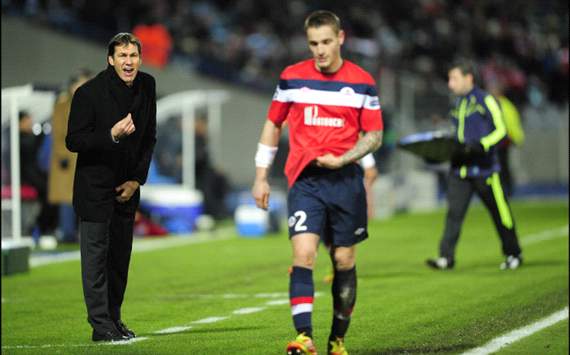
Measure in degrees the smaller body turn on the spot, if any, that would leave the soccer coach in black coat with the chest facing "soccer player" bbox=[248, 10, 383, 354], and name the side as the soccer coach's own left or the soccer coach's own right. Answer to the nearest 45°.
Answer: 0° — they already face them

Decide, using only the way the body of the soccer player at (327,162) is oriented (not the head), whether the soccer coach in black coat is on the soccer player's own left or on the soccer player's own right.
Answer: on the soccer player's own right

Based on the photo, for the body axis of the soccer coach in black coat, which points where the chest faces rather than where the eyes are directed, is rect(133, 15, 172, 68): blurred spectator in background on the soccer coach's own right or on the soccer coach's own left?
on the soccer coach's own left

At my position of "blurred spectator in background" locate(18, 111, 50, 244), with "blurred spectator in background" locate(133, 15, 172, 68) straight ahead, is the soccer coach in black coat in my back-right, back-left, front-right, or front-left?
back-right

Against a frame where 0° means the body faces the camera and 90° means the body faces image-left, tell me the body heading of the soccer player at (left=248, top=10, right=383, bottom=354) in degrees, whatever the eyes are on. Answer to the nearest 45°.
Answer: approximately 0°

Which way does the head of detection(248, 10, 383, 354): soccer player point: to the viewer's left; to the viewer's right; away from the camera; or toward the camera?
toward the camera

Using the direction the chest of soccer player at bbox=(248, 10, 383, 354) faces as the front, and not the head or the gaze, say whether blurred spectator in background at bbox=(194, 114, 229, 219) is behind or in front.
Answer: behind

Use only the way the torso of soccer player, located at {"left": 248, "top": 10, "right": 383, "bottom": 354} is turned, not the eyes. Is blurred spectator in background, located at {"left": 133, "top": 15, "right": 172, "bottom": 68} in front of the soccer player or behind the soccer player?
behind

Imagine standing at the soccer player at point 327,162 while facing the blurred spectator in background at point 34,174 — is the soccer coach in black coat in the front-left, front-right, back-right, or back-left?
front-left

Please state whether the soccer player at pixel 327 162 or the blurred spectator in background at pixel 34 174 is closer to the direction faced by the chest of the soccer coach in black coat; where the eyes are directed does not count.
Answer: the soccer player
